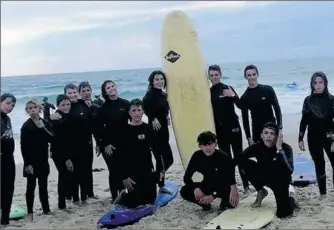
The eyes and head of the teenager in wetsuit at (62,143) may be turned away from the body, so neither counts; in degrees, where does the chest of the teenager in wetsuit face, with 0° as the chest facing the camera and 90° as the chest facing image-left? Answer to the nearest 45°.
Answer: approximately 315°

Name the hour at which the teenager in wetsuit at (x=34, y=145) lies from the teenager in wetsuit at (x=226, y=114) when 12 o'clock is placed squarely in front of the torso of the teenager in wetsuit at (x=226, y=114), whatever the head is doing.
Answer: the teenager in wetsuit at (x=34, y=145) is roughly at 2 o'clock from the teenager in wetsuit at (x=226, y=114).

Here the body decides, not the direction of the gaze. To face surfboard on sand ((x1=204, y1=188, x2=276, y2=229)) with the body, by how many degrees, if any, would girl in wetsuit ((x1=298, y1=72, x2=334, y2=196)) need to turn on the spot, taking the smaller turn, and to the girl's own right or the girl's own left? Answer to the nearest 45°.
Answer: approximately 45° to the girl's own right

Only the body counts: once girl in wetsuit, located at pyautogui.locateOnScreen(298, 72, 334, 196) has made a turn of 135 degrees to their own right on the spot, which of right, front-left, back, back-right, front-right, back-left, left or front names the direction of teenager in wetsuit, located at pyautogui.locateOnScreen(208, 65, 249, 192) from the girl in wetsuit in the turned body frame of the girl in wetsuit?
front-left

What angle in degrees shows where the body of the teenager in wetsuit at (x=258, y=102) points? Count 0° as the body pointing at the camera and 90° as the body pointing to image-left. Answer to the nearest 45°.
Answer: approximately 0°
